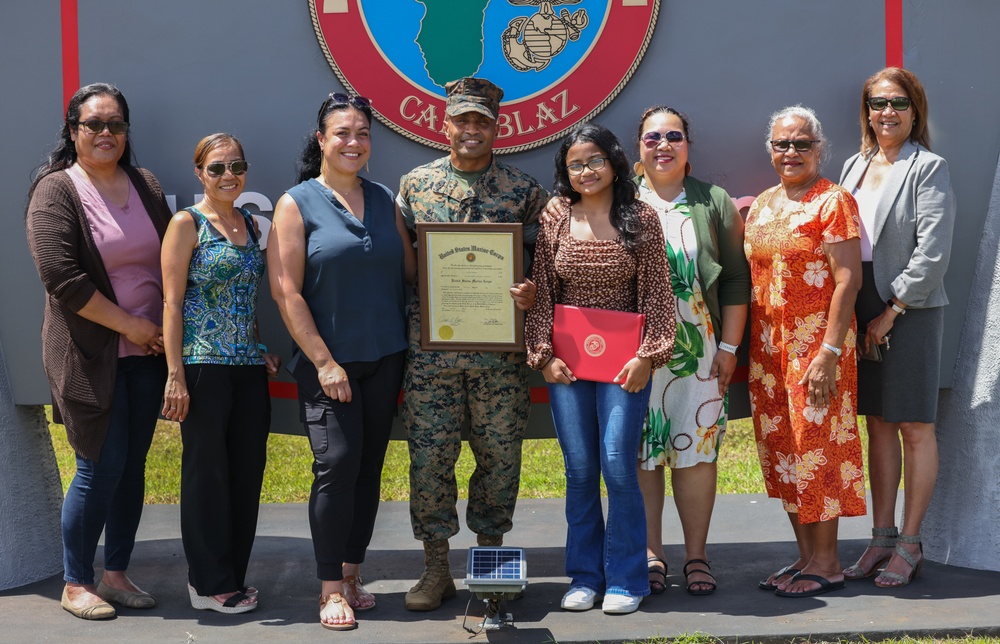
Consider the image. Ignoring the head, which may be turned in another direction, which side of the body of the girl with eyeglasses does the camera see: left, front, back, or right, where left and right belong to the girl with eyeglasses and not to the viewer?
front

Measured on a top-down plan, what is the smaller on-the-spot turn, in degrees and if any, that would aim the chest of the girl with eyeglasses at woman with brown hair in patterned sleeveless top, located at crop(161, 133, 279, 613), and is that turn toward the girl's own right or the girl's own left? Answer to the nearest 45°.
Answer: approximately 90° to the girl's own right

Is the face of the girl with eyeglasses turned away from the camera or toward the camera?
toward the camera

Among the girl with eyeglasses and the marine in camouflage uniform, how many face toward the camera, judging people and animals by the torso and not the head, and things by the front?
2

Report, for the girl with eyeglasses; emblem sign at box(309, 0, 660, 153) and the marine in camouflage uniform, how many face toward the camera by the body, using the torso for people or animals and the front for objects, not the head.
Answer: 3

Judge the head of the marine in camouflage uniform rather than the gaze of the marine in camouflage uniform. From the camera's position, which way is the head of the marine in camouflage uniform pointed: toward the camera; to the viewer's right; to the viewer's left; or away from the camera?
toward the camera

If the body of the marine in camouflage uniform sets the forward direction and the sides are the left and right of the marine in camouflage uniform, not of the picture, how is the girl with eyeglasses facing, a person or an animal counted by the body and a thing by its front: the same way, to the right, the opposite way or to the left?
the same way

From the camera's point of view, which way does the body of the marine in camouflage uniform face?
toward the camera

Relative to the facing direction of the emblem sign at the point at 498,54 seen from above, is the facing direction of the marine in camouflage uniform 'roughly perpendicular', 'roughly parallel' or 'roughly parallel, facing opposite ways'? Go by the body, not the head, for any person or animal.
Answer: roughly parallel

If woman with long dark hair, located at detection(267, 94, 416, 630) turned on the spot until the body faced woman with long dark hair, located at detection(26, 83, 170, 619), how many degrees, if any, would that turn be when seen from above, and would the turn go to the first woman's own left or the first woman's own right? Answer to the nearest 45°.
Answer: approximately 135° to the first woman's own right

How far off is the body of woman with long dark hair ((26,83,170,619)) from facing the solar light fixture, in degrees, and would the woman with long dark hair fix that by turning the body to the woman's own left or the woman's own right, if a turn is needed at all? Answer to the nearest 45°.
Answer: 0° — they already face it

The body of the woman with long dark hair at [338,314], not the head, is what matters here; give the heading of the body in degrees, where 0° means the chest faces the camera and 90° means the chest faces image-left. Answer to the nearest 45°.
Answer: approximately 315°

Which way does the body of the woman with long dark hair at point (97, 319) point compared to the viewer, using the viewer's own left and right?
facing the viewer and to the right of the viewer

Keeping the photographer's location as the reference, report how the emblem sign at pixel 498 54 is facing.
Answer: facing the viewer
